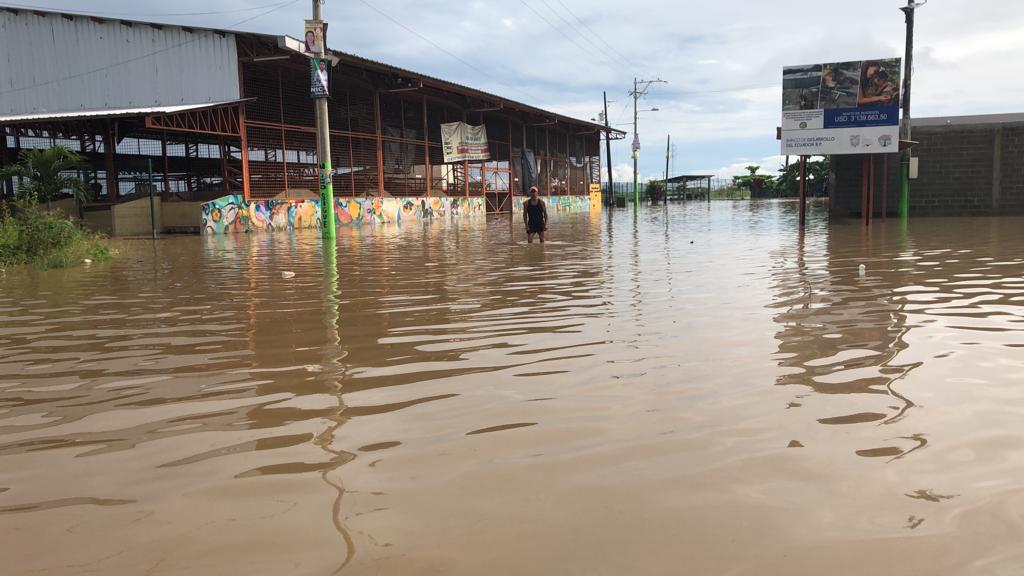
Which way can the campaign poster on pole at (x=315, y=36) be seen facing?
toward the camera

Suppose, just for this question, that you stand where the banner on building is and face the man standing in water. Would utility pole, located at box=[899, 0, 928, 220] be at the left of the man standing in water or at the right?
left

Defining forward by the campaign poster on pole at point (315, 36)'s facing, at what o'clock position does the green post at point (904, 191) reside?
The green post is roughly at 9 o'clock from the campaign poster on pole.

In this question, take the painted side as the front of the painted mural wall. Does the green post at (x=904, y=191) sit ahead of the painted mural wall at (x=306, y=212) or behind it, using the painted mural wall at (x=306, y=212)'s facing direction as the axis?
ahead

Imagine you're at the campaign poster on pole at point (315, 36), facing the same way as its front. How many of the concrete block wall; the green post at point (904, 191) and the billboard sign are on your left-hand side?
3

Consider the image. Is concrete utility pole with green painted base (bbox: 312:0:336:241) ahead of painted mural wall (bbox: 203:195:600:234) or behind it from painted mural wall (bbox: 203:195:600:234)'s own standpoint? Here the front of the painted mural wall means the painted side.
ahead

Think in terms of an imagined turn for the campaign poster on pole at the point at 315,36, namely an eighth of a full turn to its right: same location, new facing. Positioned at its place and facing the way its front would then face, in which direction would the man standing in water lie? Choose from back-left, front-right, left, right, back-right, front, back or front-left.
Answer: left

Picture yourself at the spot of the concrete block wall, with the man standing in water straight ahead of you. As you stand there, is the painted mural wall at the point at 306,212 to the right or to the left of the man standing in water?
right

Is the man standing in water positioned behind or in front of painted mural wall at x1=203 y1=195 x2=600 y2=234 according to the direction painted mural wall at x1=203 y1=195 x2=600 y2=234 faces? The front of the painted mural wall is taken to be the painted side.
in front

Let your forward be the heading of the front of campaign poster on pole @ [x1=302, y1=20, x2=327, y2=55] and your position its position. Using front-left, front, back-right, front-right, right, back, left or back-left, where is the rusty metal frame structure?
back

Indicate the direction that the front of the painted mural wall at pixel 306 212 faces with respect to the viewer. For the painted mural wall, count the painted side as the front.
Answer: facing the viewer and to the right of the viewer
